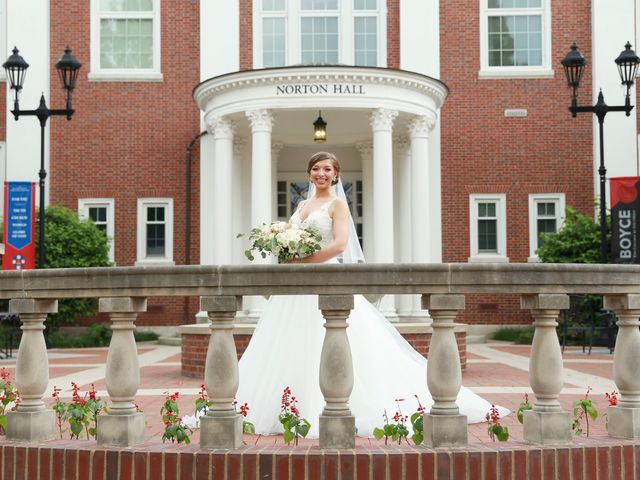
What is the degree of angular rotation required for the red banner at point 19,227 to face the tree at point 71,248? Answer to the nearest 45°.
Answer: approximately 135° to its left

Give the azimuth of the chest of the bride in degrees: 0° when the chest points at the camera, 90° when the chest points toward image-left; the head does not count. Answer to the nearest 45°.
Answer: approximately 45°

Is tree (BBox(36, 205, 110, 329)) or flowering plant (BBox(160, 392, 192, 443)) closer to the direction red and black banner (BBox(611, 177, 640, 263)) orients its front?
the flowering plant

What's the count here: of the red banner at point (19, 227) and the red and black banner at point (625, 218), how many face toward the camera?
2

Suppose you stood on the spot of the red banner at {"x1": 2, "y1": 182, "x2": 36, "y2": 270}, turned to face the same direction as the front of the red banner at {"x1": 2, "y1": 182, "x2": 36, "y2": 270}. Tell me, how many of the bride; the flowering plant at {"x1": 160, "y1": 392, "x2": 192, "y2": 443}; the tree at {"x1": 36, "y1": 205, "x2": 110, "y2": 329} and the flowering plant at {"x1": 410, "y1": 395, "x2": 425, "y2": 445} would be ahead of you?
3

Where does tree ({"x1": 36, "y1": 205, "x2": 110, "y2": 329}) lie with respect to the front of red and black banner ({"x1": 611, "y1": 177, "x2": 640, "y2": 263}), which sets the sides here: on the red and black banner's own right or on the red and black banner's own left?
on the red and black banner's own right

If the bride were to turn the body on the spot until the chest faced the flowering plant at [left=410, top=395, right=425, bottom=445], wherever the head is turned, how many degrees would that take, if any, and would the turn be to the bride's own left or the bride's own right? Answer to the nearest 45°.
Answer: approximately 45° to the bride's own left

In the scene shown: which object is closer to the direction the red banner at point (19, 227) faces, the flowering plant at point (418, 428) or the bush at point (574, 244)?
the flowering plant

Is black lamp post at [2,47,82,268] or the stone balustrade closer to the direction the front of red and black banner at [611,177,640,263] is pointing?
the stone balustrade

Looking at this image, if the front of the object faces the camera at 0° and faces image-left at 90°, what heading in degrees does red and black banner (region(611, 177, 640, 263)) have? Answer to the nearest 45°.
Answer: approximately 0°
